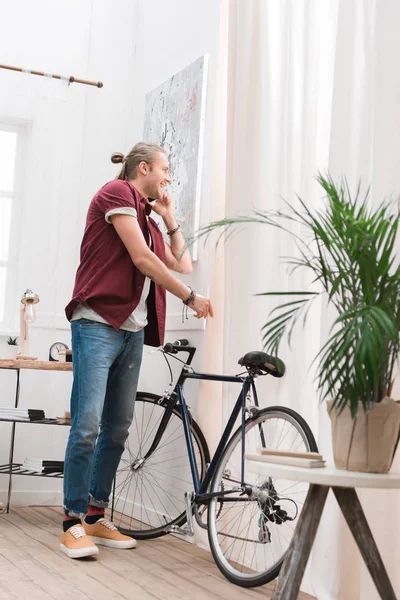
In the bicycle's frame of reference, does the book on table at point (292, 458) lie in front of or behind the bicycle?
behind

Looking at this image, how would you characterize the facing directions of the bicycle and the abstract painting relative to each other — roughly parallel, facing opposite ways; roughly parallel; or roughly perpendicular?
roughly perpendicular

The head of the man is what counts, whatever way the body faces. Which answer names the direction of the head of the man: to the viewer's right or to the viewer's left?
to the viewer's right

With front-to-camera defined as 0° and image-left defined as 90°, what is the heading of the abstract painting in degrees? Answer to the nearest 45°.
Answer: approximately 45°

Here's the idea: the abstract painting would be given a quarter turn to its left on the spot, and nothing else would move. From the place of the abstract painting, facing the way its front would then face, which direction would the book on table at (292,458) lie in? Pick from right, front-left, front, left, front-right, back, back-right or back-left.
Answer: front-right

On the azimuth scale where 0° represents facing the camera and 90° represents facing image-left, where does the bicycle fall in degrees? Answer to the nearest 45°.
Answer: approximately 135°

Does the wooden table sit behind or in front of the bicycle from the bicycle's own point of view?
behind

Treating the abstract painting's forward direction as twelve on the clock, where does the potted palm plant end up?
The potted palm plant is roughly at 10 o'clock from the abstract painting.

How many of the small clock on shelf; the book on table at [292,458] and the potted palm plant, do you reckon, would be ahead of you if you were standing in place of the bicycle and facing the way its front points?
1

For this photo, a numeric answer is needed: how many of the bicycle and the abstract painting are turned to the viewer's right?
0

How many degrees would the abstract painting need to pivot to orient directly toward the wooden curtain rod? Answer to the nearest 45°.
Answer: approximately 90° to its right
